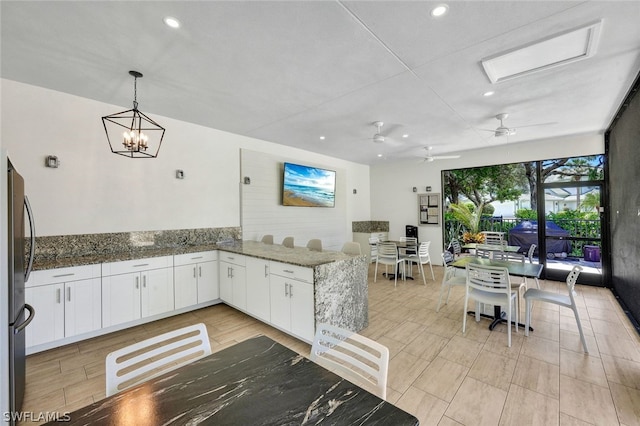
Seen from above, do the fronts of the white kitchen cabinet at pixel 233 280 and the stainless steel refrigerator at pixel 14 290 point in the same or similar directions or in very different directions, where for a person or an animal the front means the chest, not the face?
very different directions

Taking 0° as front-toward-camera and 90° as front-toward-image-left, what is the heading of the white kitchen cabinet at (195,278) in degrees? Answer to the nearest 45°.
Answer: approximately 315°

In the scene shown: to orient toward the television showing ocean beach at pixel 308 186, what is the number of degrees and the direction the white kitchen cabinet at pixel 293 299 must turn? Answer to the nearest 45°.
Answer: approximately 135° to its right

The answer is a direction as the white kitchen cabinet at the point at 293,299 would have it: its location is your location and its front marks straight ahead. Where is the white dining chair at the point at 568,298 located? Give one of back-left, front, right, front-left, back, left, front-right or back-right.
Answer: back-left

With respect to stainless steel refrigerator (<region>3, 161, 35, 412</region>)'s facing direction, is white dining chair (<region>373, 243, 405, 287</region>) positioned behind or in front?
in front

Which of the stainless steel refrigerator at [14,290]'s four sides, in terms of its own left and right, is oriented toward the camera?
right

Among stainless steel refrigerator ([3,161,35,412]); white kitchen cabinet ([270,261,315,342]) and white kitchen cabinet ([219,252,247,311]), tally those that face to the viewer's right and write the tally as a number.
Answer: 1

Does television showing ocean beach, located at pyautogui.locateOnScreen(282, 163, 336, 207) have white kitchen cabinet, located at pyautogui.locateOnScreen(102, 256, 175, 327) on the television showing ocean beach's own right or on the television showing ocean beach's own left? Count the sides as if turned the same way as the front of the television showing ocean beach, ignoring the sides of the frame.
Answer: on the television showing ocean beach's own right

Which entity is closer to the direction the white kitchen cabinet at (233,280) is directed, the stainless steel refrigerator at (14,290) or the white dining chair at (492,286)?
the stainless steel refrigerator

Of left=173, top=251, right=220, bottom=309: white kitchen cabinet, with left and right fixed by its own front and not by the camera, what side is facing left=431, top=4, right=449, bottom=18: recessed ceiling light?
front
